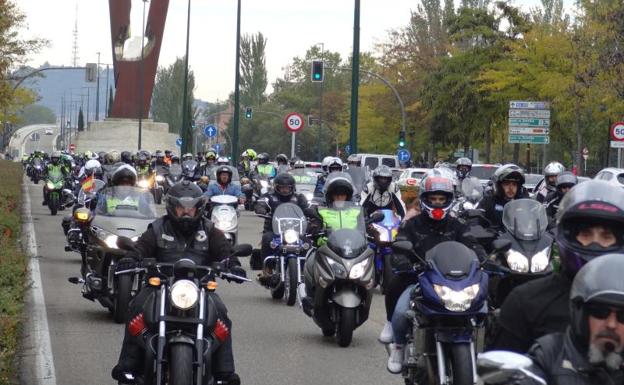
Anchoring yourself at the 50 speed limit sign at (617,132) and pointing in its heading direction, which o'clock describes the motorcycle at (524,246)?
The motorcycle is roughly at 12 o'clock from the 50 speed limit sign.

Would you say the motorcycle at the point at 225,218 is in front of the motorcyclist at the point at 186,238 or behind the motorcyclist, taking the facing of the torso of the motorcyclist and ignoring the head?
behind

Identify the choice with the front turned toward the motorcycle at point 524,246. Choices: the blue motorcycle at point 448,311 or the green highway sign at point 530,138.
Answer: the green highway sign

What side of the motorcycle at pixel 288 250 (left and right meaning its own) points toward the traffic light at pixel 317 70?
back

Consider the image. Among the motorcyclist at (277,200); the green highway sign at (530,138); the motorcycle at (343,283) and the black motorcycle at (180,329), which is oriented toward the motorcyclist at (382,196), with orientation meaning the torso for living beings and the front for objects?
the green highway sign

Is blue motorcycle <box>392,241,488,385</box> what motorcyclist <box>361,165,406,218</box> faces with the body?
yes
